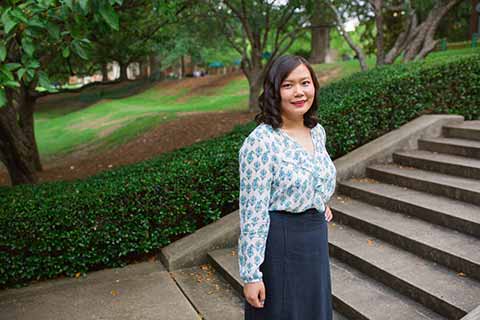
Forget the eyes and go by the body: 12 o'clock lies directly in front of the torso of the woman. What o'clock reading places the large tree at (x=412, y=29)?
The large tree is roughly at 8 o'clock from the woman.

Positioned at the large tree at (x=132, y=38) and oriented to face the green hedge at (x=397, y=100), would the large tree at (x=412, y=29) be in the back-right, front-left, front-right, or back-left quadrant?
front-left

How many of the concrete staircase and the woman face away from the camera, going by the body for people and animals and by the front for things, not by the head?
0

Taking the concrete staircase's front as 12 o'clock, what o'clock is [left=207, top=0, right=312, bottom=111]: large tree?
The large tree is roughly at 4 o'clock from the concrete staircase.

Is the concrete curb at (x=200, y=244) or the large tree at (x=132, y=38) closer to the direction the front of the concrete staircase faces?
the concrete curb

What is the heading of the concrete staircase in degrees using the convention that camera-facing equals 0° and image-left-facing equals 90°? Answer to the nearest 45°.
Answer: approximately 45°

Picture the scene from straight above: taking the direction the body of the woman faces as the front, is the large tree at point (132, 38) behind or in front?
behind

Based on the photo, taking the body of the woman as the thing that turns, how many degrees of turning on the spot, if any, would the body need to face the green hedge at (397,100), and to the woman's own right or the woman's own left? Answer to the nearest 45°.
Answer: approximately 135° to the woman's own left

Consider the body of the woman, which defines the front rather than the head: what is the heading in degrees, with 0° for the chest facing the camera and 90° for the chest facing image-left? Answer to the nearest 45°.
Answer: approximately 315°
